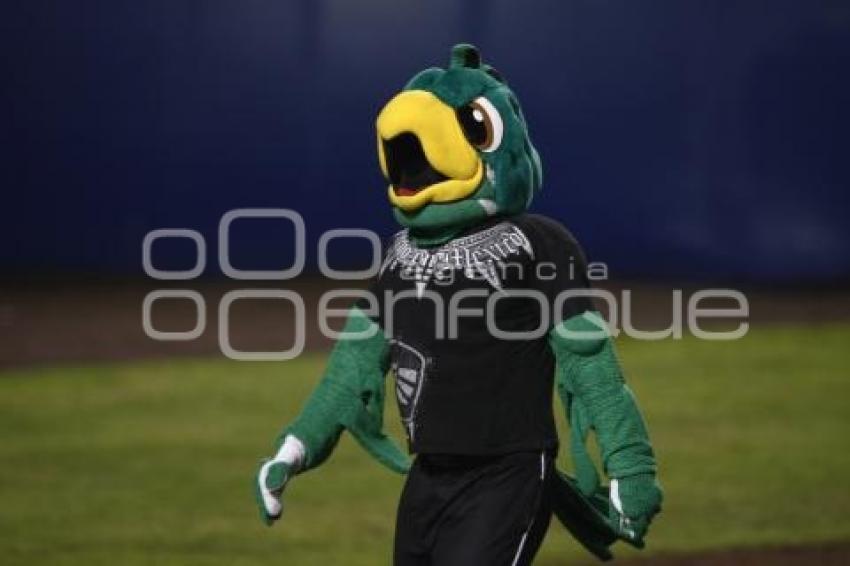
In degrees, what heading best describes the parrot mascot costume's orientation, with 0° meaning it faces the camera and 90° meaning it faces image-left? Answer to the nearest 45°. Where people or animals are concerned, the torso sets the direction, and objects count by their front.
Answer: approximately 45°
